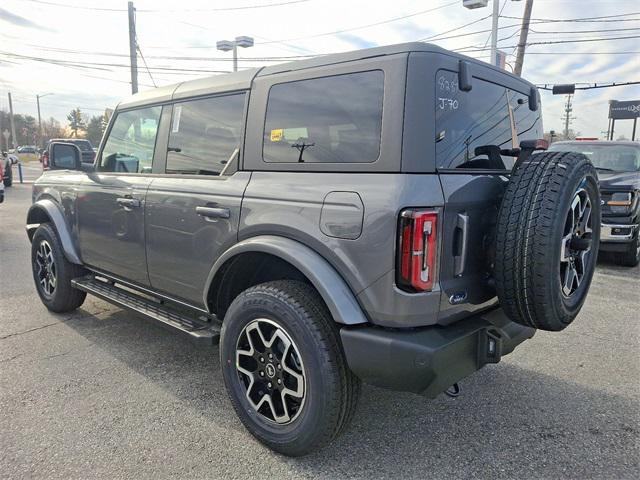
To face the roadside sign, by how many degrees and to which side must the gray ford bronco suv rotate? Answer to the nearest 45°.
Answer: approximately 90° to its right

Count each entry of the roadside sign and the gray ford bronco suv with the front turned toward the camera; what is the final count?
1

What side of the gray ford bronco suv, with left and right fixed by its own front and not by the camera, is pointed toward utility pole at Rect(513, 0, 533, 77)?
right

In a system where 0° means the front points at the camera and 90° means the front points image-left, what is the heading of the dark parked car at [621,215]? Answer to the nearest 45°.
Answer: approximately 45°

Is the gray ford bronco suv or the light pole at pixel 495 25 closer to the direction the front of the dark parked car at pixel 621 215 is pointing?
the gray ford bronco suv

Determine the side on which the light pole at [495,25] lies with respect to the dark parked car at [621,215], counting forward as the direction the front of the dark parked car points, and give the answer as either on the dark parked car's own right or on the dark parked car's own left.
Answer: on the dark parked car's own right

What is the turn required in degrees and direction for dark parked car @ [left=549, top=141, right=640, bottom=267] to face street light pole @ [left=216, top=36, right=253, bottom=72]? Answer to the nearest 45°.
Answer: approximately 90° to its right

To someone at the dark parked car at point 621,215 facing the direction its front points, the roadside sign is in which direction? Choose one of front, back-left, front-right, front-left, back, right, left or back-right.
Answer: back-right

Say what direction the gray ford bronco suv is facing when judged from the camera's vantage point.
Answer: facing away from the viewer and to the left of the viewer

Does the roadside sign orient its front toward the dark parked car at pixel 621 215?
yes

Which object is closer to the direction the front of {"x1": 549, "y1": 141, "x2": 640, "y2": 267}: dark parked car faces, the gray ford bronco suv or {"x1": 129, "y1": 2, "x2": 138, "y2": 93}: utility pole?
the gray ford bronco suv
